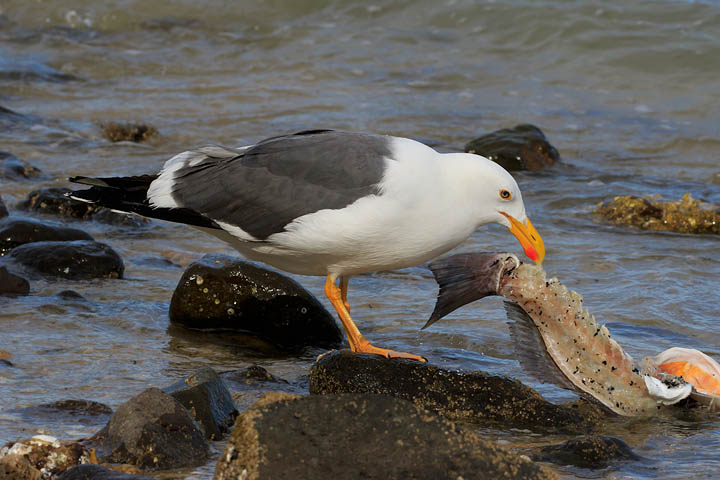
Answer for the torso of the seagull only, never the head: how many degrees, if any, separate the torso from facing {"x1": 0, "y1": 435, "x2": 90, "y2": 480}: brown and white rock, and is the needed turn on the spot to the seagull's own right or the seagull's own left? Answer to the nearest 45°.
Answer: approximately 135° to the seagull's own right

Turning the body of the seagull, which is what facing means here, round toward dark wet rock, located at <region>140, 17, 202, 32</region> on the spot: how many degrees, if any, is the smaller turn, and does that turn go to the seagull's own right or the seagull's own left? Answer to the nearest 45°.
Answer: approximately 90° to the seagull's own left

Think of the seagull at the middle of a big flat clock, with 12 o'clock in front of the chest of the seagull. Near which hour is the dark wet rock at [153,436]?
The dark wet rock is roughly at 4 o'clock from the seagull.

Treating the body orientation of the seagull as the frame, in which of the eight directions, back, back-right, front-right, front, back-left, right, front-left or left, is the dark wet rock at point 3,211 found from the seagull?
back-left

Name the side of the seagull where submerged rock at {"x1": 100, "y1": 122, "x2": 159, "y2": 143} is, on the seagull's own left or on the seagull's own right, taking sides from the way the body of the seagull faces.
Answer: on the seagull's own left

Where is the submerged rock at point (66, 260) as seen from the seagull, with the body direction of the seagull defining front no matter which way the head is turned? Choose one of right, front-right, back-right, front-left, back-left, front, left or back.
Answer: back-left

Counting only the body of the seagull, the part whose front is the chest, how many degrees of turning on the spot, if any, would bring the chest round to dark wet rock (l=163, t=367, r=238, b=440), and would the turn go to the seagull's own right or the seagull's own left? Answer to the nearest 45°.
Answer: approximately 135° to the seagull's own right

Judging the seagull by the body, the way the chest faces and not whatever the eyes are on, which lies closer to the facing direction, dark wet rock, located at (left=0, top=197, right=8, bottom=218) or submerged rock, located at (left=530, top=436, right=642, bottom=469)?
the submerged rock

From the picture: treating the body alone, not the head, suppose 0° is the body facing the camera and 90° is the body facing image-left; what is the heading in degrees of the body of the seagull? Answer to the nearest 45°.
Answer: approximately 270°

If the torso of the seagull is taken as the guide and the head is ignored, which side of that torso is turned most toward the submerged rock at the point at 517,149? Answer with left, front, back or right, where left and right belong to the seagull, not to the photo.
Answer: left

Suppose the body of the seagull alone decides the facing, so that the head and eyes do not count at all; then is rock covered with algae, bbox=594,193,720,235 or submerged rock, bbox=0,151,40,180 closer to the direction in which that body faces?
the rock covered with algae

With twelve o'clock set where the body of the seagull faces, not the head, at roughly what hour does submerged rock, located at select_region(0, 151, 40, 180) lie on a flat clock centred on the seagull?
The submerged rock is roughly at 8 o'clock from the seagull.
